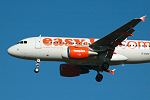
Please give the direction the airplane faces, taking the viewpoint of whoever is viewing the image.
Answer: facing to the left of the viewer
